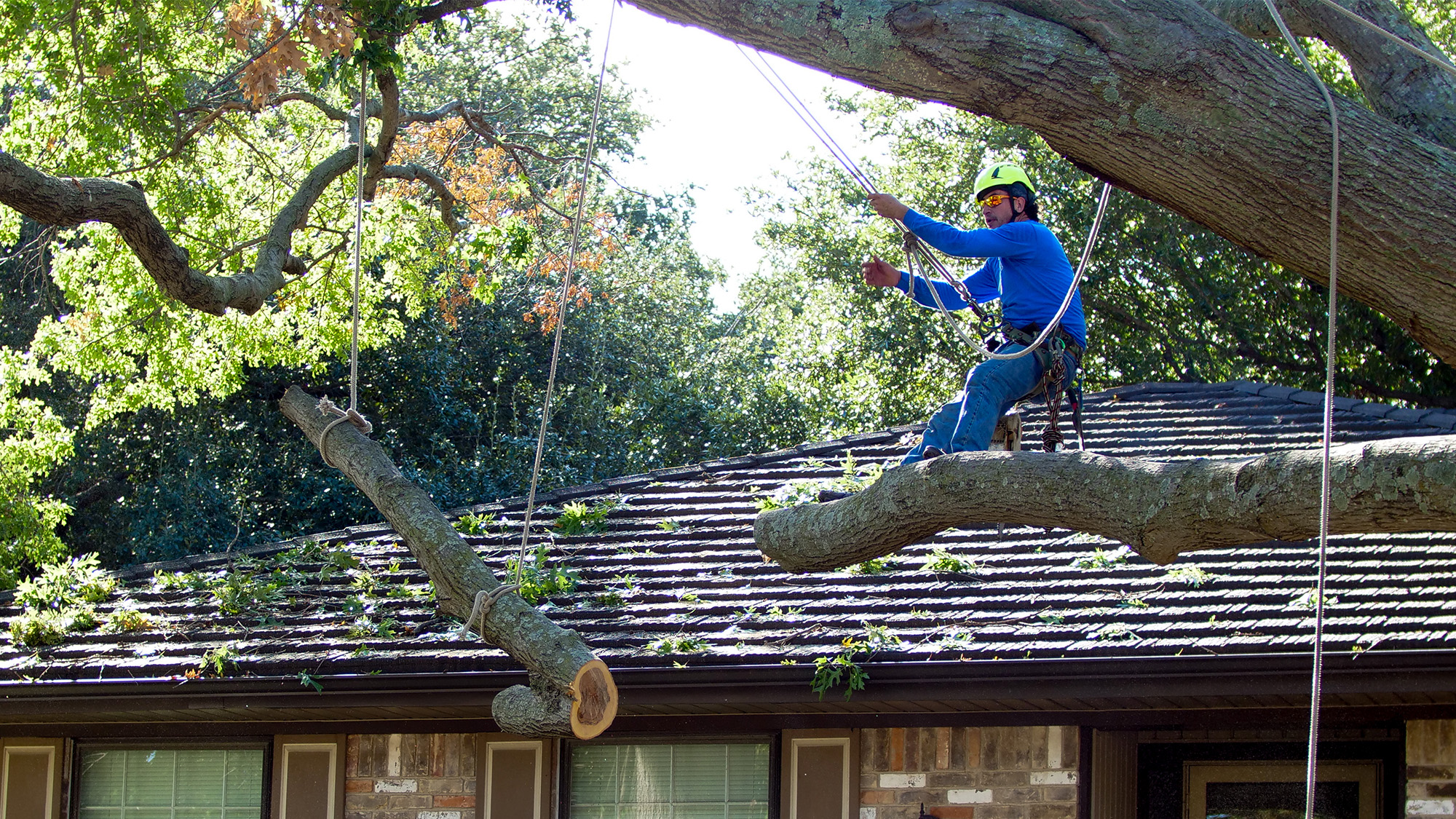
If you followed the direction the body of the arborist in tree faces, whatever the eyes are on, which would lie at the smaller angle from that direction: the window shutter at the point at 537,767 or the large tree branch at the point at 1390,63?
the window shutter

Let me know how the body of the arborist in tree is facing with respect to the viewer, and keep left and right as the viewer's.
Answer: facing to the left of the viewer

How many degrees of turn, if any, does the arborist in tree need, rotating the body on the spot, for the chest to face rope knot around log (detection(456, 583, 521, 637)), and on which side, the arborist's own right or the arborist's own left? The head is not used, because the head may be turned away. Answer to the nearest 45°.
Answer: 0° — they already face it

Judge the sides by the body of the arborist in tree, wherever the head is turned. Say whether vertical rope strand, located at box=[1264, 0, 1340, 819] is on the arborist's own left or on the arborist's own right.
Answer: on the arborist's own left
